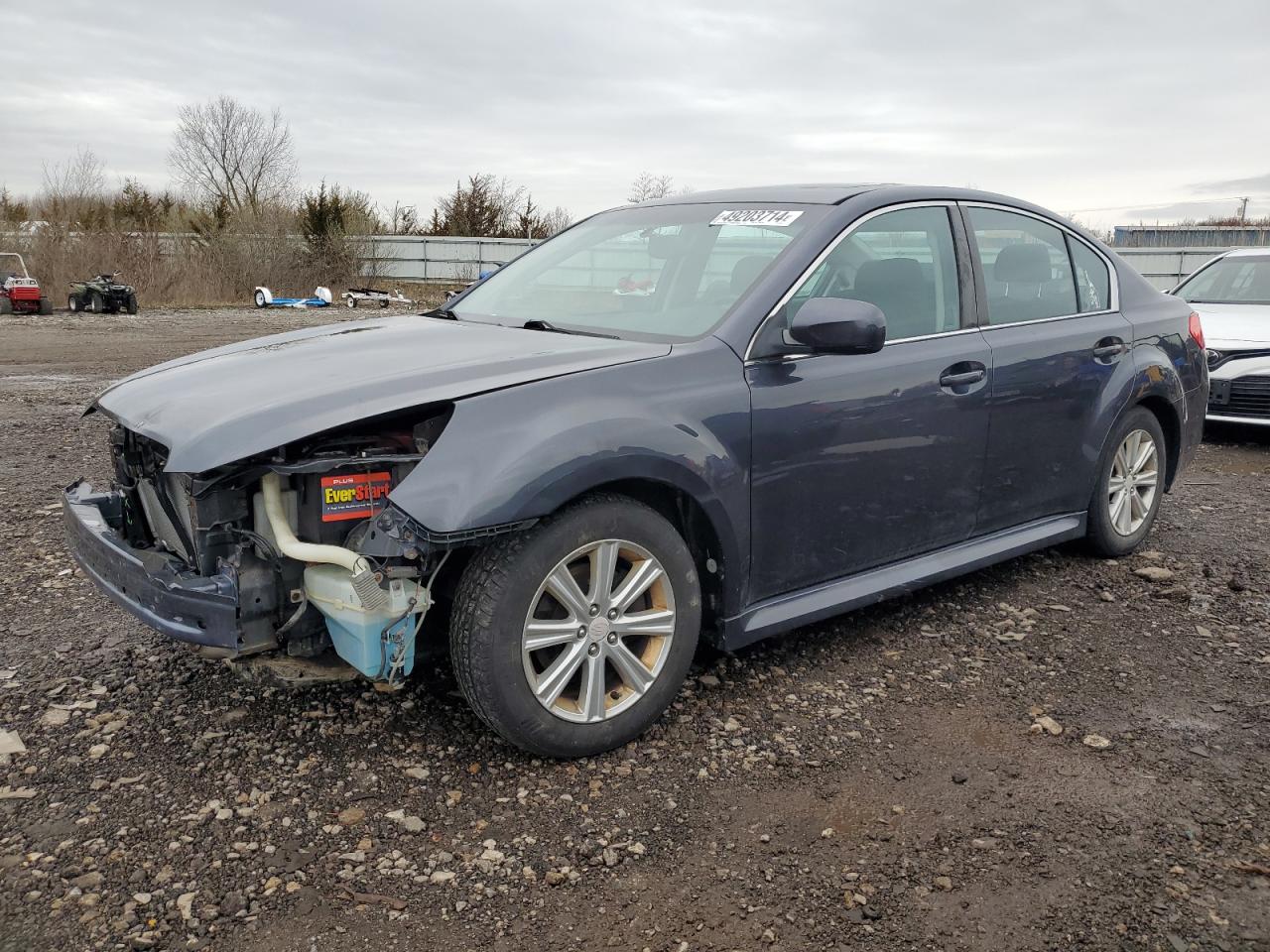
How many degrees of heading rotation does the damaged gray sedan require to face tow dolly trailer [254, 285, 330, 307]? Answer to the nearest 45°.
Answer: approximately 135° to its right

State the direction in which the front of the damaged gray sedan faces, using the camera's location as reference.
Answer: facing the viewer and to the left of the viewer

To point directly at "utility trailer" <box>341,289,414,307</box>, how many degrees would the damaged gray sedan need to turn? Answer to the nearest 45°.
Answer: approximately 135° to its right

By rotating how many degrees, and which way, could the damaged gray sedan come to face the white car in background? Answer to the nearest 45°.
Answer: approximately 180°

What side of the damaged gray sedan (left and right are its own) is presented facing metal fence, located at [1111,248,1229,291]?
back

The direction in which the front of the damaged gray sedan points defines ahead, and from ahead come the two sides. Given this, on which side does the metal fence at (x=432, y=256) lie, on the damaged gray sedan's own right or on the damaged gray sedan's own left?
on the damaged gray sedan's own right

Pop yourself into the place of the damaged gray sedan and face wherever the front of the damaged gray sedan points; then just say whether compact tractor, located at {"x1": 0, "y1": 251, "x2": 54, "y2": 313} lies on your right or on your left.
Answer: on your right
